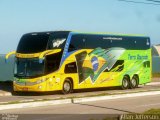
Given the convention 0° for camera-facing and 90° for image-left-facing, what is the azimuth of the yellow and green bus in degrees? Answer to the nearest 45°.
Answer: approximately 45°

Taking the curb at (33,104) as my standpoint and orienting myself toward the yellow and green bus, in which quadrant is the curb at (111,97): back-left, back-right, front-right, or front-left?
front-right
